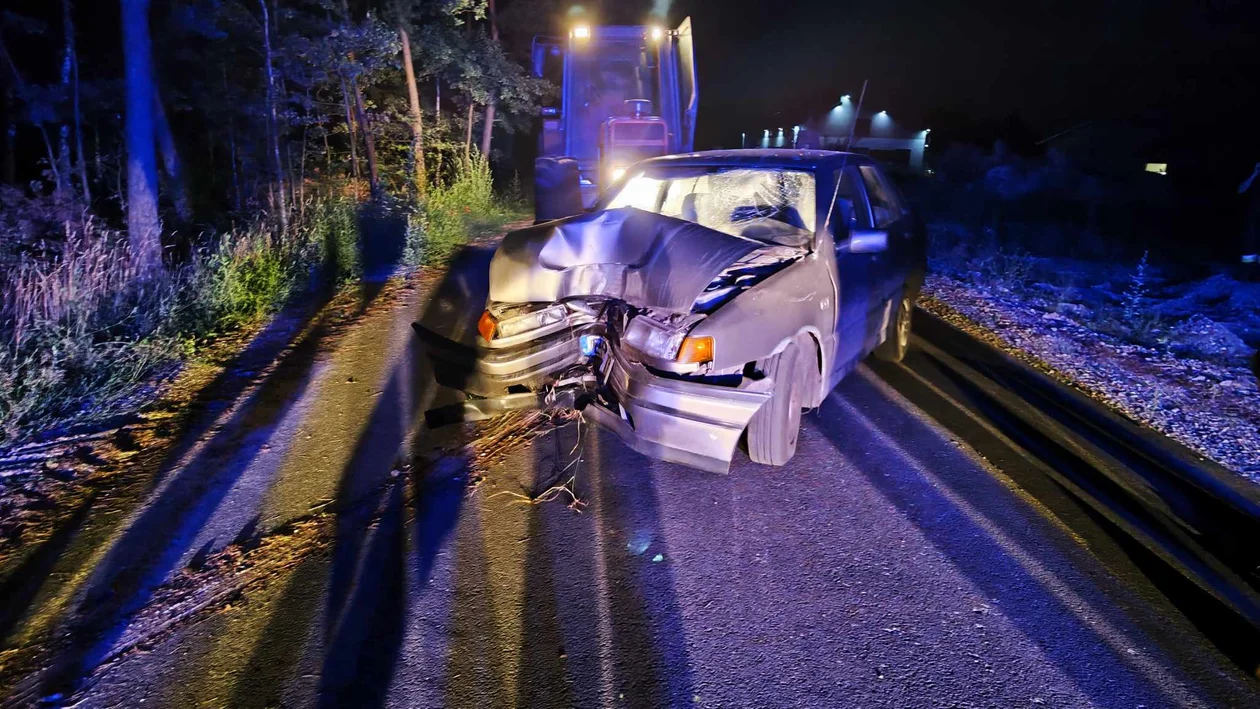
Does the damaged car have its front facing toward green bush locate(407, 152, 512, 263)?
no

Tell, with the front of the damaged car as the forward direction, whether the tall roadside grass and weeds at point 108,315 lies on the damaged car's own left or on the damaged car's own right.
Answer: on the damaged car's own right

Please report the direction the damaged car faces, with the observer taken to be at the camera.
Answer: facing the viewer and to the left of the viewer
